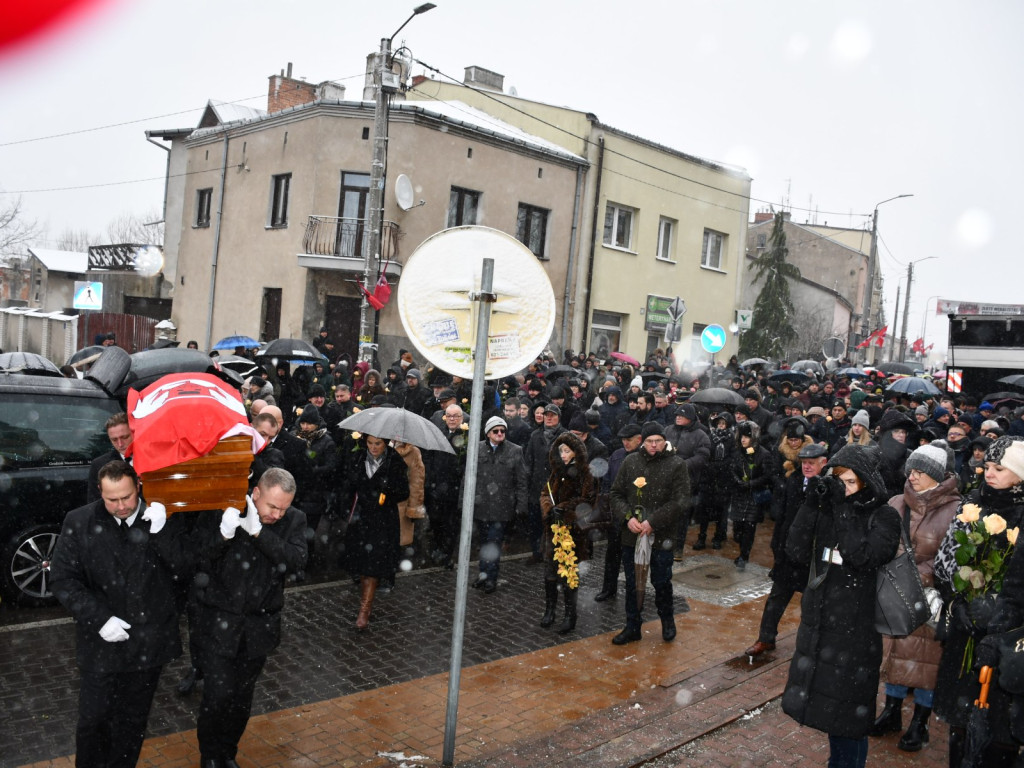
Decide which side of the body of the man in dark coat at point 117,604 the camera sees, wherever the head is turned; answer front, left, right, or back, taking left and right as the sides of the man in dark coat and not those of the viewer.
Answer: front

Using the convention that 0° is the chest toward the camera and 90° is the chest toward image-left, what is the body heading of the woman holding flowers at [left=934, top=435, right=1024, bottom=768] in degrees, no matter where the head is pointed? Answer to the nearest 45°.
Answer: approximately 45°

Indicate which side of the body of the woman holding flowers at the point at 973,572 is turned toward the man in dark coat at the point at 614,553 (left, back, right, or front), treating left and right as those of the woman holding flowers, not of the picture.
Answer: right

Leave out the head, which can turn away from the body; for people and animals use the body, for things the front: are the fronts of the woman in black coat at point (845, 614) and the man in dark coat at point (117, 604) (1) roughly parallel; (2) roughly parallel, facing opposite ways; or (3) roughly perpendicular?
roughly perpendicular

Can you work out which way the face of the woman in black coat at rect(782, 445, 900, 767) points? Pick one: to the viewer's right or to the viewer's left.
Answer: to the viewer's left

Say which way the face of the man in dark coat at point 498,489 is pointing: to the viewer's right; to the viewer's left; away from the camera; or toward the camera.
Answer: toward the camera

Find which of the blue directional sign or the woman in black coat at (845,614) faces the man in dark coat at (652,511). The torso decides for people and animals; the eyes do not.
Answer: the blue directional sign

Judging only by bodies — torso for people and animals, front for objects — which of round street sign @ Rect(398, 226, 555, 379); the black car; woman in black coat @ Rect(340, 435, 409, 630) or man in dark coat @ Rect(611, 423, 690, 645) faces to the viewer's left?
the black car

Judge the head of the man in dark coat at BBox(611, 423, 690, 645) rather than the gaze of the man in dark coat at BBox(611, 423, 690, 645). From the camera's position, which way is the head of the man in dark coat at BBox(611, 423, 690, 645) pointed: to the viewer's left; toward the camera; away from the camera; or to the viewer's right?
toward the camera

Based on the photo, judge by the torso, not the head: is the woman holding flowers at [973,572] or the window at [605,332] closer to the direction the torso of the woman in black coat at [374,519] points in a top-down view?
the woman holding flowers

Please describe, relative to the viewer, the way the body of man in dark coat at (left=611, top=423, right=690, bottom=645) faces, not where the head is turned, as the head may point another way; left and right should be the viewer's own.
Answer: facing the viewer

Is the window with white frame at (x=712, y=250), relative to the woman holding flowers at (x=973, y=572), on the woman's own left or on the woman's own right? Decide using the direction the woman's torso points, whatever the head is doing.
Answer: on the woman's own right

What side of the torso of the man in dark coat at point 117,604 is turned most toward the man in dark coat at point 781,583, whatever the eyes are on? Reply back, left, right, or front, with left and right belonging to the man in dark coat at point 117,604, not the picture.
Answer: left

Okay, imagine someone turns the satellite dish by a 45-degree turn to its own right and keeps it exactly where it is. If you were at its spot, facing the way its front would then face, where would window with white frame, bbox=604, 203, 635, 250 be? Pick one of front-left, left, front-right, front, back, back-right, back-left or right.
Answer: back-left

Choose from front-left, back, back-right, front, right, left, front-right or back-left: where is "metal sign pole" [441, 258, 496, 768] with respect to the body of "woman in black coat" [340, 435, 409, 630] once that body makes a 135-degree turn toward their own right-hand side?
back-left

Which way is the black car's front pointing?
to the viewer's left

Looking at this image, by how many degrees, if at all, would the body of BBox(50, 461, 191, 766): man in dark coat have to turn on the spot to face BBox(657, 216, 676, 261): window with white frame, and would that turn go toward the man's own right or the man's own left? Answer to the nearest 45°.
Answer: approximately 135° to the man's own left

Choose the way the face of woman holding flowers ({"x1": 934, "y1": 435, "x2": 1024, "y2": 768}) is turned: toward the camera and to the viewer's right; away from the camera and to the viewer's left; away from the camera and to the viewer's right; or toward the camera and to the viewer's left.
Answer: toward the camera and to the viewer's left
